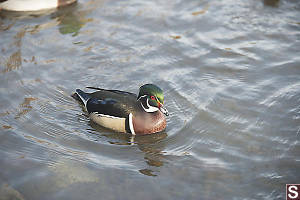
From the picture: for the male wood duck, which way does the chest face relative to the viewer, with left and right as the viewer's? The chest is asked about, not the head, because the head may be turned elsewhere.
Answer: facing the viewer and to the right of the viewer
